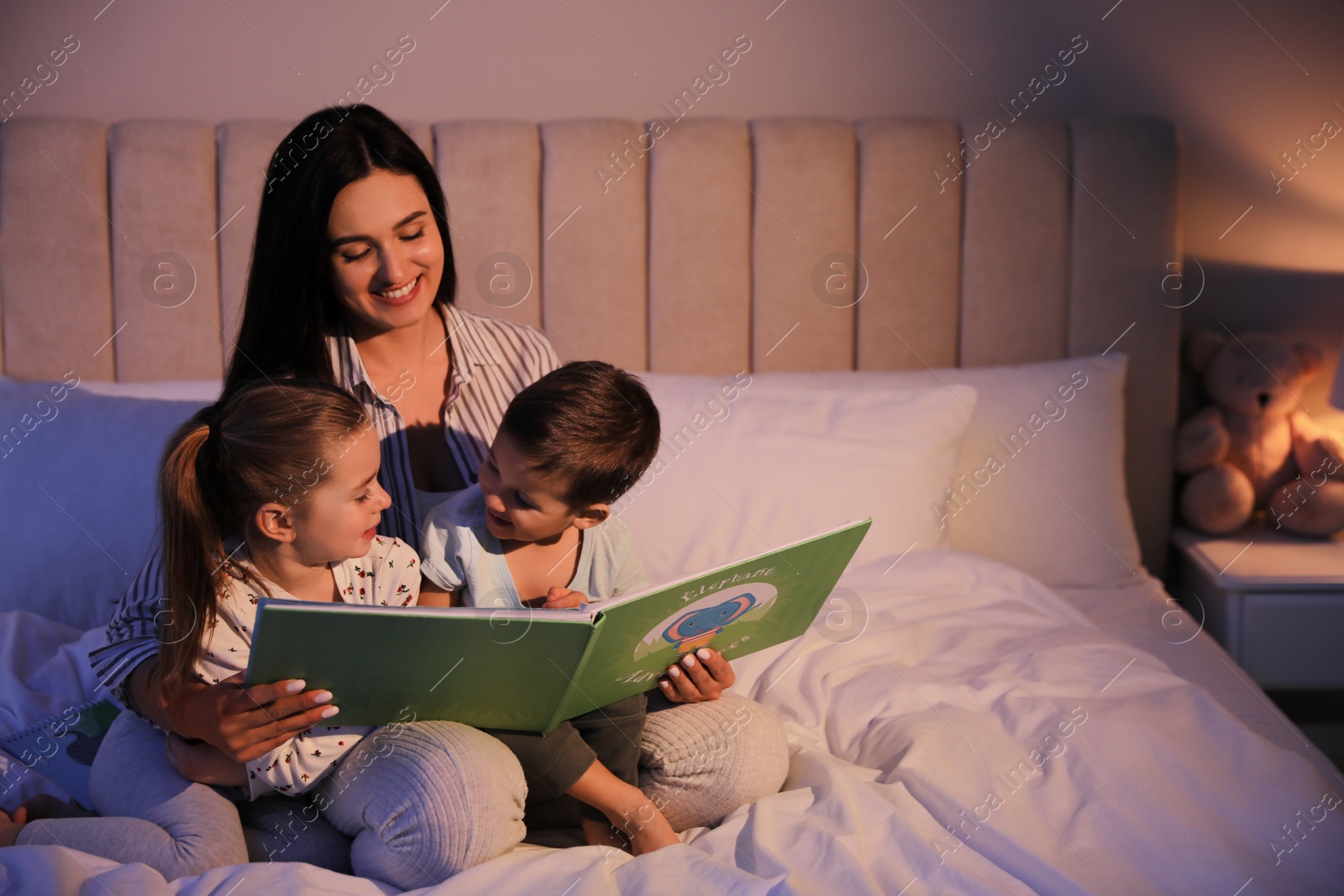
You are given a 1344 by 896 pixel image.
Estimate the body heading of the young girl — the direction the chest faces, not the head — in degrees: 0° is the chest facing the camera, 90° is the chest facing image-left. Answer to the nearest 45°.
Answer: approximately 315°

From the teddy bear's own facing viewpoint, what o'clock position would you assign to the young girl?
The young girl is roughly at 1 o'clock from the teddy bear.

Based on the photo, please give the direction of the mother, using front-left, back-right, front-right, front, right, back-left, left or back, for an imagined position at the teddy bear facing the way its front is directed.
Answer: front-right

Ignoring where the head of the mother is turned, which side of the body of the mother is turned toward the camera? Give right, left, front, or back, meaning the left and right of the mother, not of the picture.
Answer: front

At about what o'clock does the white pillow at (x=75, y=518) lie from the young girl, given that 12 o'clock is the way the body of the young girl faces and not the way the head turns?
The white pillow is roughly at 7 o'clock from the young girl.

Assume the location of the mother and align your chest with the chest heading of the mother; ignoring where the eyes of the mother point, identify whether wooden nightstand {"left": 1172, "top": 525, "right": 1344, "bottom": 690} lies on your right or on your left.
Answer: on your left

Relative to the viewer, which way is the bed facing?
toward the camera

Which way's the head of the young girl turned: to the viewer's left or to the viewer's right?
to the viewer's right

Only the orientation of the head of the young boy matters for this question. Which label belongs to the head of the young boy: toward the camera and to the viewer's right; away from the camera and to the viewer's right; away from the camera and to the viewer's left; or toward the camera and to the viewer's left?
toward the camera and to the viewer's left

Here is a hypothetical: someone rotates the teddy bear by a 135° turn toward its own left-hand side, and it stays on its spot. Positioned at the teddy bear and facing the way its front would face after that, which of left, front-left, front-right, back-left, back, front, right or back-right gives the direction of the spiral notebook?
back
